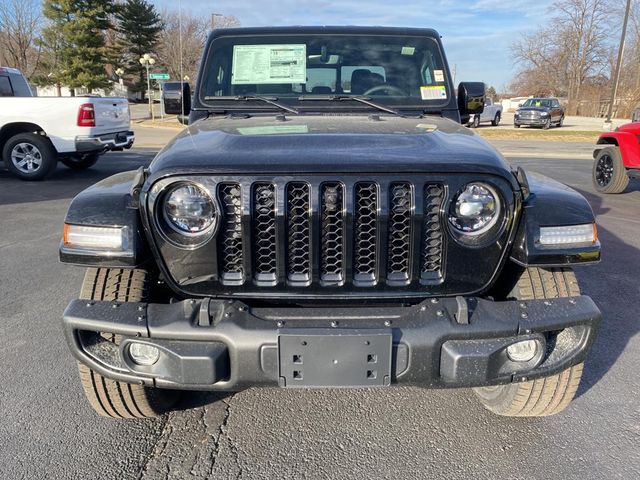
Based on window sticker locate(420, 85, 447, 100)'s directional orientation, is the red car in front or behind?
behind

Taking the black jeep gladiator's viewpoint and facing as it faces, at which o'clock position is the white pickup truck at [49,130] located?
The white pickup truck is roughly at 5 o'clock from the black jeep gladiator.

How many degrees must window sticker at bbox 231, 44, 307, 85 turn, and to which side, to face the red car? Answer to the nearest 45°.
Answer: approximately 135° to its left

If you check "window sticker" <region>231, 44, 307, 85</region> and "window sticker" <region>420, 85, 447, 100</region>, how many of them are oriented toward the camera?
2

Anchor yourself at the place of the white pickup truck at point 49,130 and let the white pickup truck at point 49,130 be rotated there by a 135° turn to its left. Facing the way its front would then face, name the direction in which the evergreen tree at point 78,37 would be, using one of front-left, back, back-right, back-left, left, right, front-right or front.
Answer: back

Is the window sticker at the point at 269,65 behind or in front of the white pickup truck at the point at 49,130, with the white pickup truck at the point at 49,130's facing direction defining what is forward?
behind

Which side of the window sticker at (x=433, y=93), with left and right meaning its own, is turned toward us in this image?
front

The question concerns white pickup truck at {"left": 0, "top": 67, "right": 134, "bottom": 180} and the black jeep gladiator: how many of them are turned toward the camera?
1

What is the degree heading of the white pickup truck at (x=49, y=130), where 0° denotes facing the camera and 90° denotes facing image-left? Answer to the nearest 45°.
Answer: approximately 135°

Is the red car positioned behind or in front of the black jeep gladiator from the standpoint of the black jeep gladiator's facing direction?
behind

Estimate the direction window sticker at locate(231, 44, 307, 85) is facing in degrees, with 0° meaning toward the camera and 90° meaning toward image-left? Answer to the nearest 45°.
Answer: approximately 0°
